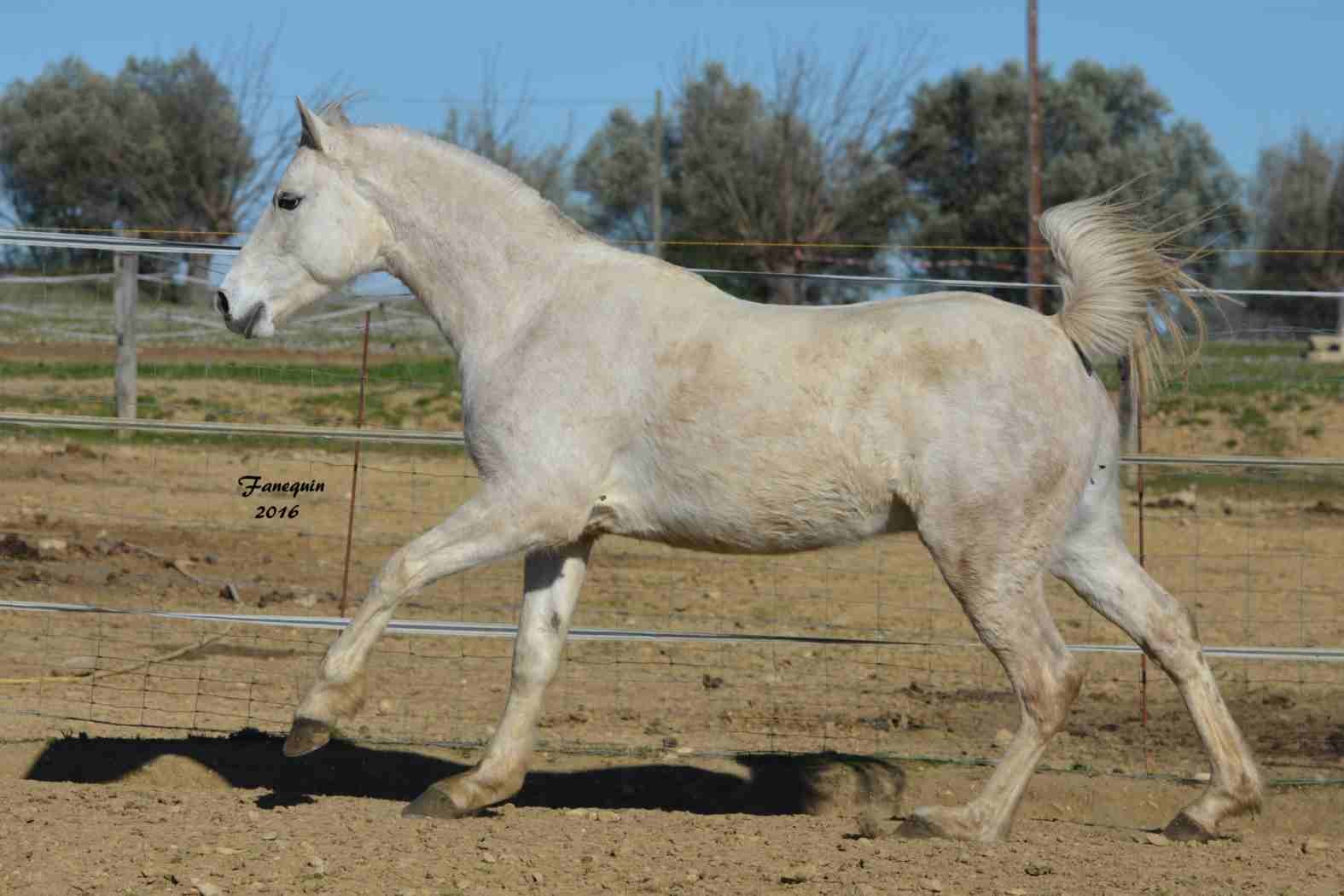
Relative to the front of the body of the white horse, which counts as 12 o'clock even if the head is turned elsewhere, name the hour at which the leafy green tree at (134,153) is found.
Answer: The leafy green tree is roughly at 2 o'clock from the white horse.

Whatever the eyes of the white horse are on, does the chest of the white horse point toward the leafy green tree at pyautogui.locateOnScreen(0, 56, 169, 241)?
no

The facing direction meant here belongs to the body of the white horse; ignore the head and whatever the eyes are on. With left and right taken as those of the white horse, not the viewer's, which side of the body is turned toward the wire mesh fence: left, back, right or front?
right

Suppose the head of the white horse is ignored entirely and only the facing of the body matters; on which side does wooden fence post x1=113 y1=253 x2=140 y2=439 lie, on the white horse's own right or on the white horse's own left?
on the white horse's own right

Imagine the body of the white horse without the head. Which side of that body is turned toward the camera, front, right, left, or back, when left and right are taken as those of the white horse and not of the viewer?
left

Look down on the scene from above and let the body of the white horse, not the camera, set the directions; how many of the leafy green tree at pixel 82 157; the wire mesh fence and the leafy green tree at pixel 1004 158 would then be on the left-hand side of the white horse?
0

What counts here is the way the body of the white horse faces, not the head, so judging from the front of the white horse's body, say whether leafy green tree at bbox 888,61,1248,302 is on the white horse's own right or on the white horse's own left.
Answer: on the white horse's own right

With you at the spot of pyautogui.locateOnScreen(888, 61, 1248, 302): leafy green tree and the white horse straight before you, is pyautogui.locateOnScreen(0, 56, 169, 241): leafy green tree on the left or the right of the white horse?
right

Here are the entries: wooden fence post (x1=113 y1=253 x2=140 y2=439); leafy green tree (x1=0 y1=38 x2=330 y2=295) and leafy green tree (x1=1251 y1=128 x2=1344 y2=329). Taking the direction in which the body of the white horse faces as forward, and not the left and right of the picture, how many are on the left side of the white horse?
0

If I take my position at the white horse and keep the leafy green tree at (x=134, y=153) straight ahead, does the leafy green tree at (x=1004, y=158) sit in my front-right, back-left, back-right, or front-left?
front-right

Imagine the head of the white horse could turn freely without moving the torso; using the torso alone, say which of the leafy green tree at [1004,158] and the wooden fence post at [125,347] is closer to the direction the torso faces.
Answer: the wooden fence post

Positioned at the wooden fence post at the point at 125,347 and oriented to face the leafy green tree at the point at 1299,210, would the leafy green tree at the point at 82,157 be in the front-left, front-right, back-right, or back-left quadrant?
front-left

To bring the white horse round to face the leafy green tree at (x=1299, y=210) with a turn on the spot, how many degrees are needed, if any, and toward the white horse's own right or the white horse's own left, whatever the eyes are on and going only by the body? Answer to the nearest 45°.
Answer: approximately 90° to the white horse's own right

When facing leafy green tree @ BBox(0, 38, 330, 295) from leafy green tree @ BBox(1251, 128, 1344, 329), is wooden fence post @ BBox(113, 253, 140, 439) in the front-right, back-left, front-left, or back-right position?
front-left

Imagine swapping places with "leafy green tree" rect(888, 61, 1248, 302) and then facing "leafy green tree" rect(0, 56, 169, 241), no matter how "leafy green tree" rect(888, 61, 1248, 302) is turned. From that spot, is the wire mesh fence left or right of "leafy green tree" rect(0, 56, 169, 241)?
left
